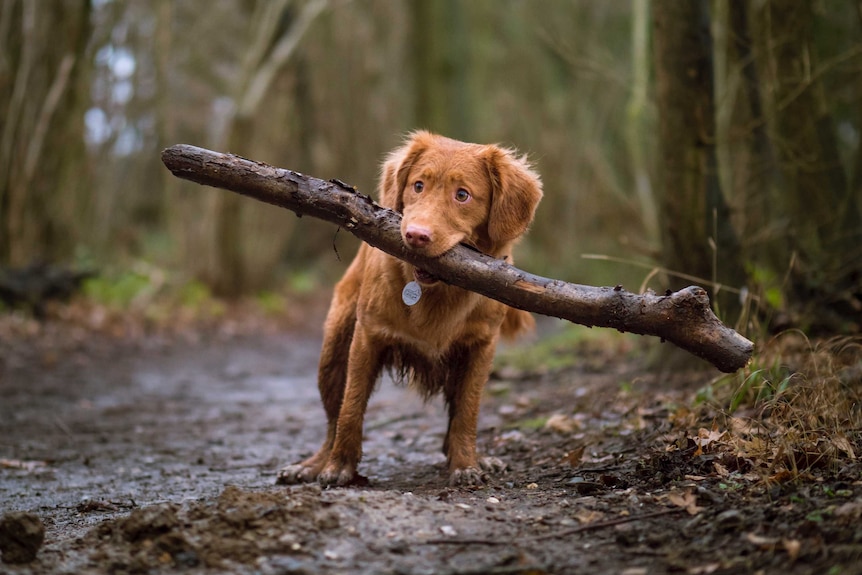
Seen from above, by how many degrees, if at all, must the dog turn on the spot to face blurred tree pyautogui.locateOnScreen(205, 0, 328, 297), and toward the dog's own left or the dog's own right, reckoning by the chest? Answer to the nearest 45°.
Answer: approximately 180°

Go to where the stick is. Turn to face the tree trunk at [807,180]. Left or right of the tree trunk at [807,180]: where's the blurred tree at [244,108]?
left

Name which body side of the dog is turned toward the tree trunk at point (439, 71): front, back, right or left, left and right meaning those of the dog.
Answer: back

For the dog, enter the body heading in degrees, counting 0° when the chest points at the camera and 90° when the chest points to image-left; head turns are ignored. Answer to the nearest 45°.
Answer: approximately 0°

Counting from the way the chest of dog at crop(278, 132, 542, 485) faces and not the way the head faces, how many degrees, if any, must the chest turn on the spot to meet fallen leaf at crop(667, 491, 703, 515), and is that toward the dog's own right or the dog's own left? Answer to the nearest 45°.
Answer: approximately 45° to the dog's own left

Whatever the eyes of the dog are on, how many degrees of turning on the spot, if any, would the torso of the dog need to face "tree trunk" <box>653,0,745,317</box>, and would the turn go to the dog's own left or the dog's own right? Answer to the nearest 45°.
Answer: approximately 135° to the dog's own left
